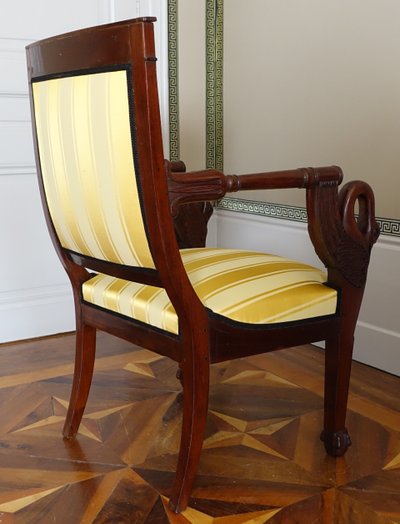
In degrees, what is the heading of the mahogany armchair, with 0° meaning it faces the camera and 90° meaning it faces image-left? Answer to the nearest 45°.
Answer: approximately 225°
